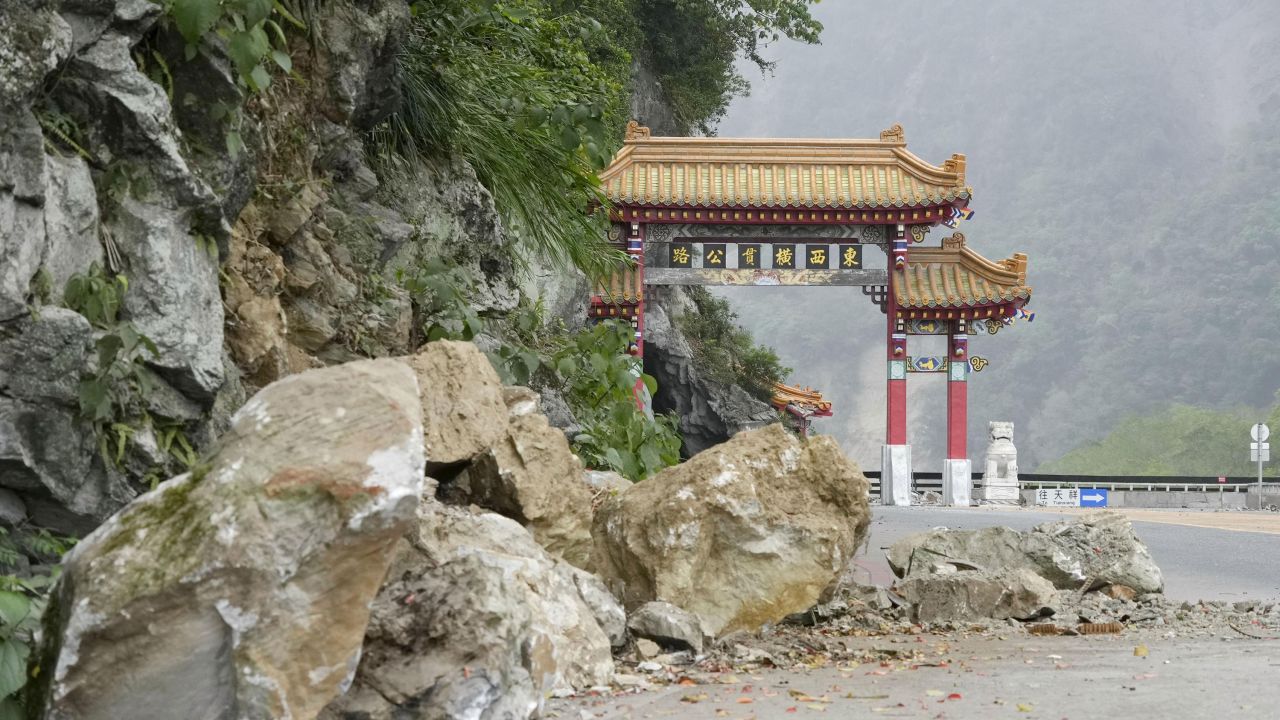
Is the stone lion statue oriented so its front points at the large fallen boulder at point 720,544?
yes

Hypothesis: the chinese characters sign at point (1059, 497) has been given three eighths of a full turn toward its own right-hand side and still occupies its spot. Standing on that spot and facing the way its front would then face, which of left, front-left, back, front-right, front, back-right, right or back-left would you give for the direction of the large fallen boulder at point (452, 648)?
back-left

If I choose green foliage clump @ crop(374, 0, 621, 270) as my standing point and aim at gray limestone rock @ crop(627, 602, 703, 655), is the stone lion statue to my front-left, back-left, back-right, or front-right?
back-left

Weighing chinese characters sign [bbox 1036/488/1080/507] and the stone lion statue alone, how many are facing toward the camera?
2

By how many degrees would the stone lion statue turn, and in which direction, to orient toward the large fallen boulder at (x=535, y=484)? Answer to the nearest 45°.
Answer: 0° — it already faces it

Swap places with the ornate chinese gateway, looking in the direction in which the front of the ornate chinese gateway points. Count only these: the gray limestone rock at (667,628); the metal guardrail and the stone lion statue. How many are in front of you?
1

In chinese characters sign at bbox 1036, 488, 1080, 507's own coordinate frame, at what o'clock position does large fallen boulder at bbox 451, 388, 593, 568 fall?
The large fallen boulder is roughly at 12 o'clock from the chinese characters sign.

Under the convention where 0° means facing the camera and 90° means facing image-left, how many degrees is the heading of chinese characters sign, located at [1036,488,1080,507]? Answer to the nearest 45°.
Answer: approximately 0°

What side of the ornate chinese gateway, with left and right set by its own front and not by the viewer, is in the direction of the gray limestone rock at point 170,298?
front

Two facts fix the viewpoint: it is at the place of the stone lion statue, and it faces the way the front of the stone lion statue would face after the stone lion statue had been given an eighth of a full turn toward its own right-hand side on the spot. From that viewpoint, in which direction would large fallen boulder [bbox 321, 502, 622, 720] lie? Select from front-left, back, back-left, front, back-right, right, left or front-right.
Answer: front-left

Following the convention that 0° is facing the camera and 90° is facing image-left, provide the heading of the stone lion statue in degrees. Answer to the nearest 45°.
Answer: approximately 0°

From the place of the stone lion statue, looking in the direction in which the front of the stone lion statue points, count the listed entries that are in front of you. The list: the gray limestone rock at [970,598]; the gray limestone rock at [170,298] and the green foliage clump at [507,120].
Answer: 3

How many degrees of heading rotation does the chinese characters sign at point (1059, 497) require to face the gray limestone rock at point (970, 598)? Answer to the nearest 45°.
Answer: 0° — it already faces it
